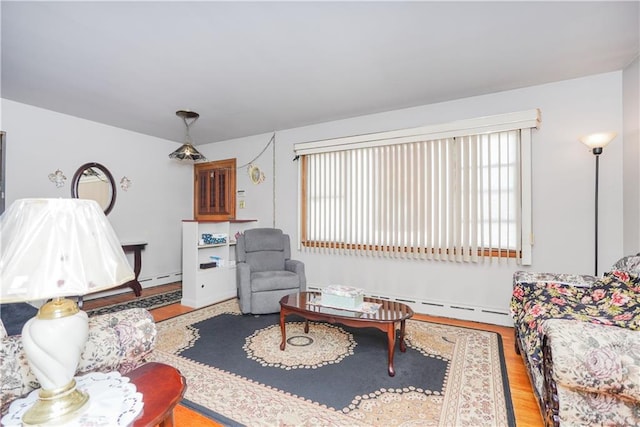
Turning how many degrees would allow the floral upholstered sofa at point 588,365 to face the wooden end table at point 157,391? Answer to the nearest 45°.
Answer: approximately 45° to its left

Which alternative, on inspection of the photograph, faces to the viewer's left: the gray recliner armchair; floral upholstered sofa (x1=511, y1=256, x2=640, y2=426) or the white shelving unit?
the floral upholstered sofa

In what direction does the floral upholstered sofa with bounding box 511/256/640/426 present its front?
to the viewer's left

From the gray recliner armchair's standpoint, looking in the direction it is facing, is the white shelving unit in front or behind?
behind

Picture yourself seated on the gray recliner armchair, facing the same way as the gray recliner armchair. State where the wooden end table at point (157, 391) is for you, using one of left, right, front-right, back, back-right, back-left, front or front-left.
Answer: front-right

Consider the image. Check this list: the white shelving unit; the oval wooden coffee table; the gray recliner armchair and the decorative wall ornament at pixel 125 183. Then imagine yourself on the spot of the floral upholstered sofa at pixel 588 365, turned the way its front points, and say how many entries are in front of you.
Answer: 4

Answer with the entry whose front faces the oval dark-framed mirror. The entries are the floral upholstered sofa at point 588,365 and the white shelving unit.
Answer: the floral upholstered sofa

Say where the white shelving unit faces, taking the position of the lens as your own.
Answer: facing the viewer and to the right of the viewer

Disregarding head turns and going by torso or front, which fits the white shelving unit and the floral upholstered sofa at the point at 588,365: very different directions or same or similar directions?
very different directions

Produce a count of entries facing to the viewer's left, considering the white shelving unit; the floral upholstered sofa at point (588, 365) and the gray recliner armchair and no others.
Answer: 1

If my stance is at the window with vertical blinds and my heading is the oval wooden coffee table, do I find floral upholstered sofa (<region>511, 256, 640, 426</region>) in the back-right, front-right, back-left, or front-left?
front-left

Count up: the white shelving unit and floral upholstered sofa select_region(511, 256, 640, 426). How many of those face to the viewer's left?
1

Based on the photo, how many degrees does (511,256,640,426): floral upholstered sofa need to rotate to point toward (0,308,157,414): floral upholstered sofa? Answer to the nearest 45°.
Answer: approximately 45° to its left

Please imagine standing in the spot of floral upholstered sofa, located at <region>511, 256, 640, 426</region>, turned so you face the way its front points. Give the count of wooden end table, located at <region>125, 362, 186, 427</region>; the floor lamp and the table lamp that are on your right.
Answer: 1

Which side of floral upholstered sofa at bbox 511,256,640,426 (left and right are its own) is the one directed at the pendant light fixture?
front

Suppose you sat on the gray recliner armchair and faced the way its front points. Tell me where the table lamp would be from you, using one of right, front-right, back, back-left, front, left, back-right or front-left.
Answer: front-right
